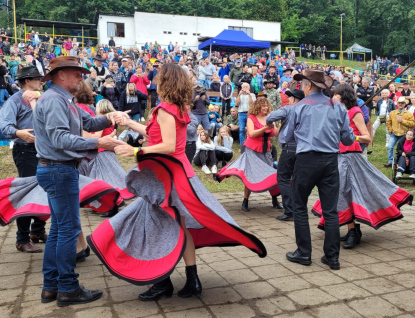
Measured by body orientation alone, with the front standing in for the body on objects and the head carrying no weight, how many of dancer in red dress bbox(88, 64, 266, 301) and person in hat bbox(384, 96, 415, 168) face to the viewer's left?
1

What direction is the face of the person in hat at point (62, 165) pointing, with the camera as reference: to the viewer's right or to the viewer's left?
to the viewer's right

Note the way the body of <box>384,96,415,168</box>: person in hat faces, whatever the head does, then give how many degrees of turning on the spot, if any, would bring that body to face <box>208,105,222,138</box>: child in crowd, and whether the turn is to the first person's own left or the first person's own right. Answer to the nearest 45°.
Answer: approximately 90° to the first person's own right

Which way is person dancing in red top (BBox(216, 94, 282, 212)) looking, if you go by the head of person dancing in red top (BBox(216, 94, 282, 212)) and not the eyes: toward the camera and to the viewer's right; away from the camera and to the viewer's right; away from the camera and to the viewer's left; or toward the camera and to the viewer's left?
toward the camera and to the viewer's right

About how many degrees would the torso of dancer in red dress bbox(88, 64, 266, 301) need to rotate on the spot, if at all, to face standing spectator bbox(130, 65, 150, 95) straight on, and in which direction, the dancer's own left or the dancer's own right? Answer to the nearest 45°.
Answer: approximately 90° to the dancer's own right

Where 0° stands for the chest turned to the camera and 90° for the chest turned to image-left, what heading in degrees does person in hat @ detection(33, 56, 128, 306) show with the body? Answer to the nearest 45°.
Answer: approximately 270°

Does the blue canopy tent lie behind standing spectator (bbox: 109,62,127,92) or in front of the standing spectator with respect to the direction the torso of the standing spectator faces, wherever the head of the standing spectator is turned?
behind

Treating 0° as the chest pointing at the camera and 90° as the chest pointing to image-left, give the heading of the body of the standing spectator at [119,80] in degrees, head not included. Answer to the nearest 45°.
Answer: approximately 0°

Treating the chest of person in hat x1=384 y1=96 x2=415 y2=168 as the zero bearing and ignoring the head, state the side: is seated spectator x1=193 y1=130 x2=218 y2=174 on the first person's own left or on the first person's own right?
on the first person's own right
